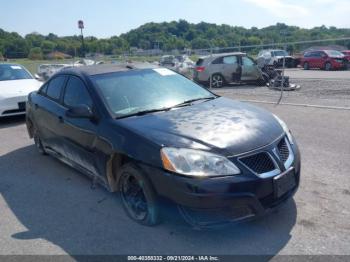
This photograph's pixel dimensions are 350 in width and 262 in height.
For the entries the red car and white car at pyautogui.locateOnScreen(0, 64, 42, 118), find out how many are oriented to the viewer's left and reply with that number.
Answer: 0

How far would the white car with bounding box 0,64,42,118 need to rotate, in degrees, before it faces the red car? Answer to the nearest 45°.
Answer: approximately 90° to its left

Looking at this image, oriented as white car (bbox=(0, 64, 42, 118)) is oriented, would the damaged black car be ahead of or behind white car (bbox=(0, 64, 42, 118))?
ahead

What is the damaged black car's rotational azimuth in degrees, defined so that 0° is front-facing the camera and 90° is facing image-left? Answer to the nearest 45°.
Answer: approximately 315°

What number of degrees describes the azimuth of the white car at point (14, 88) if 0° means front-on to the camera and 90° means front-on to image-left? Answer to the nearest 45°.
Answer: approximately 315°

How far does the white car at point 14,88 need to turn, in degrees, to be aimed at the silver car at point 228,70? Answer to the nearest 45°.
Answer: approximately 90° to its left

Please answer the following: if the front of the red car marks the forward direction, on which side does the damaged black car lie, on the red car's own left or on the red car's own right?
on the red car's own right

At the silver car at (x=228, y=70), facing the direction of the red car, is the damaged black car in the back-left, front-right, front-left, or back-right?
back-right

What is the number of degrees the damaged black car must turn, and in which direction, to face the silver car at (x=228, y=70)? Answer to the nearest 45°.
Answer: approximately 135° to its left

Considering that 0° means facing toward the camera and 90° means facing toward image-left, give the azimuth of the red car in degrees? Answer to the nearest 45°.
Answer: approximately 315°
